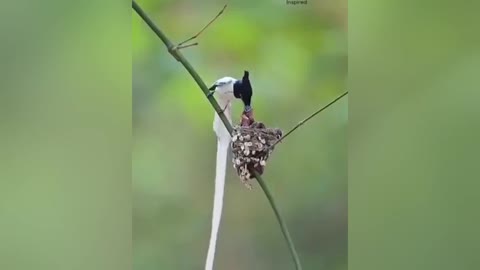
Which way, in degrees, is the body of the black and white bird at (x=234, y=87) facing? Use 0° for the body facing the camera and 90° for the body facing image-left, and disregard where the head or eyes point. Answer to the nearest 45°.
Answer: approximately 270°

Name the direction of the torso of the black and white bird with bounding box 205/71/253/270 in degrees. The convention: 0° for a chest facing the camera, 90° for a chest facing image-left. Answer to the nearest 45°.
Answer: approximately 270°
